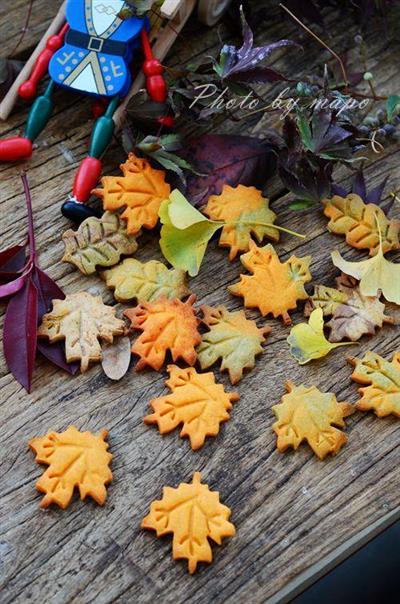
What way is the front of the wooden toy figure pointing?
toward the camera

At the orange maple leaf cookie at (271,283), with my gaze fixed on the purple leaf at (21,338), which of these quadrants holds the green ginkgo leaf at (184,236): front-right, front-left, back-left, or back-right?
front-right

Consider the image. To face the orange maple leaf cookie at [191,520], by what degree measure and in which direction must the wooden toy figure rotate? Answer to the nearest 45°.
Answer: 0° — it already faces it

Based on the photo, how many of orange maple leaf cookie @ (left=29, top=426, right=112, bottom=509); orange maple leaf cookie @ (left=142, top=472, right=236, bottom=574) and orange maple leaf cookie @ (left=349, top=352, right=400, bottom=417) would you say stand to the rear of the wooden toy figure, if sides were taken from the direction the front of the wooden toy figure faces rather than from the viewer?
0

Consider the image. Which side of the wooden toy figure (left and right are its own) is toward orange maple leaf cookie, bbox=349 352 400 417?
front

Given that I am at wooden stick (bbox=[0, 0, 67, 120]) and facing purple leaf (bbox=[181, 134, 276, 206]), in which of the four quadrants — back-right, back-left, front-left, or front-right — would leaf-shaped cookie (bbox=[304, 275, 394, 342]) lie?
front-right
